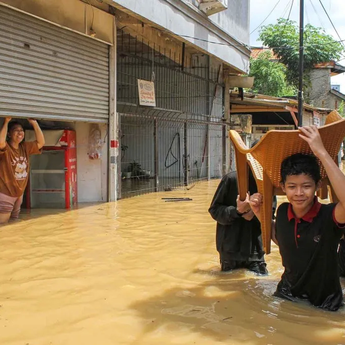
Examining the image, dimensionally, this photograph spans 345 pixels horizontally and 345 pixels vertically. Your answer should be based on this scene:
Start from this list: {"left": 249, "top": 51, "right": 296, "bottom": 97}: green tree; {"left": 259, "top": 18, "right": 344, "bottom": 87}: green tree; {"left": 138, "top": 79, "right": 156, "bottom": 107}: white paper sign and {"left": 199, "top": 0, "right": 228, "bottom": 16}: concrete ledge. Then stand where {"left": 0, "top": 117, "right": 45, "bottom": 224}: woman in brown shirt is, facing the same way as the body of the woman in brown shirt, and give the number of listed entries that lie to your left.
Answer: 4

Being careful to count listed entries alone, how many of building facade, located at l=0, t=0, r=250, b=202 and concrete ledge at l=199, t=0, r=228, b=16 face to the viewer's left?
0

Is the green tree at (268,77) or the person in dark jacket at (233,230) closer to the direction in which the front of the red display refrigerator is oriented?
the person in dark jacket

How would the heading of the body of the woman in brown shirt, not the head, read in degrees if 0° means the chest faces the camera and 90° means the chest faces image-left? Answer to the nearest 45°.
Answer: approximately 315°

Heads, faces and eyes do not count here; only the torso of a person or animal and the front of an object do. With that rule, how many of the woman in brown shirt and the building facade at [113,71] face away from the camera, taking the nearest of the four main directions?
0

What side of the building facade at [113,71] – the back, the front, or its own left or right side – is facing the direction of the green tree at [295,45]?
left

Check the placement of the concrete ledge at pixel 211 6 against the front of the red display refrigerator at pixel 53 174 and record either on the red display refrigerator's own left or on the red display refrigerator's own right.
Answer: on the red display refrigerator's own left

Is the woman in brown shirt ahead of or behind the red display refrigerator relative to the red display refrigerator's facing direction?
ahead

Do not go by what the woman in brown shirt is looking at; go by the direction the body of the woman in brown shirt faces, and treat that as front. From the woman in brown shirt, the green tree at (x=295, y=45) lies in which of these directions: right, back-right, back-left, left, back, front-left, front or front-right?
left

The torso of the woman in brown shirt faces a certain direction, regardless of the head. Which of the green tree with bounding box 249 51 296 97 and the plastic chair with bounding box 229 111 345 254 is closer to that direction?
the plastic chair
